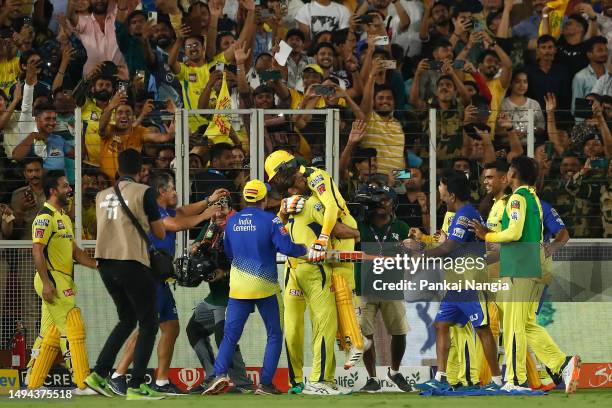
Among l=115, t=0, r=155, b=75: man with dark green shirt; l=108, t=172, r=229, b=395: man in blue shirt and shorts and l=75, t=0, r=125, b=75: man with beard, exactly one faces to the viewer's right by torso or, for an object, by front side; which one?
the man in blue shirt and shorts

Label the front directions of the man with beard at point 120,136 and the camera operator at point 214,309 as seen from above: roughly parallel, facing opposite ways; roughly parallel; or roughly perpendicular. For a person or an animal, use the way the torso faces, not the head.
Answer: roughly perpendicular

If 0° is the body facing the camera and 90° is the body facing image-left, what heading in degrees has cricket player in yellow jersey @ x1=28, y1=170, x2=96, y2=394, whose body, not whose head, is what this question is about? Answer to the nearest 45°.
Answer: approximately 315°

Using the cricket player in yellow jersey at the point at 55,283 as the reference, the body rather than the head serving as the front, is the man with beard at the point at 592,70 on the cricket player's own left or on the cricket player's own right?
on the cricket player's own left

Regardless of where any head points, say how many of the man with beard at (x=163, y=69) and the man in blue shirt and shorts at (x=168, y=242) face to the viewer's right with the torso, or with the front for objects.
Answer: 1

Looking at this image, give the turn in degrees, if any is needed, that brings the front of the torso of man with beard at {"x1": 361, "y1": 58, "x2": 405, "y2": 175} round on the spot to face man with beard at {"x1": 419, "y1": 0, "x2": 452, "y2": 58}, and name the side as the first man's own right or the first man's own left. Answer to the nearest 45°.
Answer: approximately 180°
